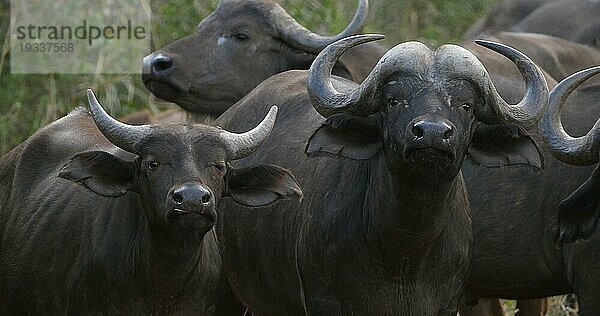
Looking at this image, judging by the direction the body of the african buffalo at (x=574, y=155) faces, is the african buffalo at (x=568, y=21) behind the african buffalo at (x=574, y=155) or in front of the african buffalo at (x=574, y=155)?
behind

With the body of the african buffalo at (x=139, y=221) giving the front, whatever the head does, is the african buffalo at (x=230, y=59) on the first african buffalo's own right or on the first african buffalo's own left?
on the first african buffalo's own left

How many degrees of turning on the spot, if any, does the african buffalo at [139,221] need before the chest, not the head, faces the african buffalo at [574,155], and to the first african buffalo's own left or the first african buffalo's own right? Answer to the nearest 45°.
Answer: approximately 45° to the first african buffalo's own left

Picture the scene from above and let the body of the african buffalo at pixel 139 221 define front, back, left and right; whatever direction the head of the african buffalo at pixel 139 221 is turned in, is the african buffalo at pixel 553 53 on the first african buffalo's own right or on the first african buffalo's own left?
on the first african buffalo's own left

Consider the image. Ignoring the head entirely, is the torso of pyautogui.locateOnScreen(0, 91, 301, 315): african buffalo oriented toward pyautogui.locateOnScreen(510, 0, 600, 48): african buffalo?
no

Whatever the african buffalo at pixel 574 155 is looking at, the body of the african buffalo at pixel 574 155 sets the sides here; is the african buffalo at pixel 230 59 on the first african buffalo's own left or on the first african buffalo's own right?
on the first african buffalo's own right

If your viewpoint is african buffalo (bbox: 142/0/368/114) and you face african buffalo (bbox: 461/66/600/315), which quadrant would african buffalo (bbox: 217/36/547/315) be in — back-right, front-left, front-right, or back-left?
front-right

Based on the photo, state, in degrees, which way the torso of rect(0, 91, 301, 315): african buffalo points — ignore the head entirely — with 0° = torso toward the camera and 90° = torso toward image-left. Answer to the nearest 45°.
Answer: approximately 315°

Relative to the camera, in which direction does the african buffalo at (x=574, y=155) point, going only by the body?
toward the camera
